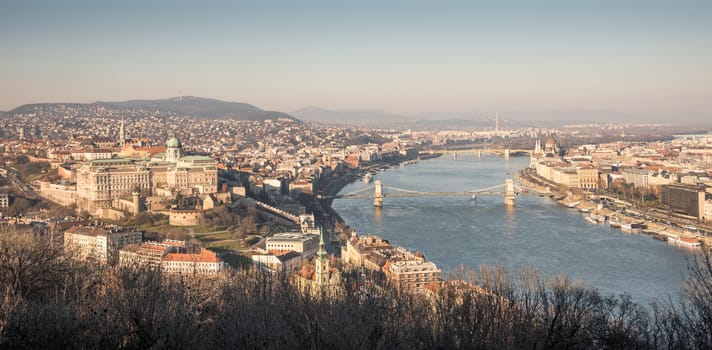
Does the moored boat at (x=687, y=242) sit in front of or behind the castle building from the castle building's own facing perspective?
in front

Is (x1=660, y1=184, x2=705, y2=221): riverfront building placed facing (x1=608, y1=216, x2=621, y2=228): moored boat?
yes

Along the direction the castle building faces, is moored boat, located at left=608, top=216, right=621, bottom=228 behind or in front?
in front

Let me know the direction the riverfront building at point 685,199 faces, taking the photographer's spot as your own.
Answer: facing the viewer and to the left of the viewer

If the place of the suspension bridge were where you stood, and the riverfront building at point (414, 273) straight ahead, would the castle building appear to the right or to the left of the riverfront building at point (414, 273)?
right

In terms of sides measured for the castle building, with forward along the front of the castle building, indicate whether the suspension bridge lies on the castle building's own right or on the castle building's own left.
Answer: on the castle building's own left

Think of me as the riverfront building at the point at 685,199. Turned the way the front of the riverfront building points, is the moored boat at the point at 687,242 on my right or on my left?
on my left

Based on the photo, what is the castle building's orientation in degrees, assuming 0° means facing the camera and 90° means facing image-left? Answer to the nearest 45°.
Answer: approximately 315°

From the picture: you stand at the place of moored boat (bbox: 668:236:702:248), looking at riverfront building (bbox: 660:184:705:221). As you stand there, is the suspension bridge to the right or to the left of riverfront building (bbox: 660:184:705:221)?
left

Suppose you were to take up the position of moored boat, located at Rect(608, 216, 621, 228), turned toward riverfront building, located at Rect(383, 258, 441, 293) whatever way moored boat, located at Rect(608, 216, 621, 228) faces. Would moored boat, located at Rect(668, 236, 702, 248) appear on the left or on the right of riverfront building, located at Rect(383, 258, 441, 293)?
left

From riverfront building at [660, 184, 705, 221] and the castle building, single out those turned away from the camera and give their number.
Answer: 0
